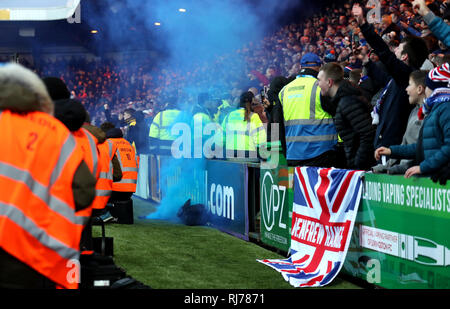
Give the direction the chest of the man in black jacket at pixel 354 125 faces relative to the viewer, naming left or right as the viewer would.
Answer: facing to the left of the viewer

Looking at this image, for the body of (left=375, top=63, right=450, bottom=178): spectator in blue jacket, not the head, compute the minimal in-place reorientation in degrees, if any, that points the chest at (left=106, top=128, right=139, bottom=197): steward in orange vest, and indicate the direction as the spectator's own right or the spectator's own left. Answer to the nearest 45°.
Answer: approximately 45° to the spectator's own right

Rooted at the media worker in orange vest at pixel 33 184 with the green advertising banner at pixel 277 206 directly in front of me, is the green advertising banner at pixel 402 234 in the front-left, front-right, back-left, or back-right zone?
front-right

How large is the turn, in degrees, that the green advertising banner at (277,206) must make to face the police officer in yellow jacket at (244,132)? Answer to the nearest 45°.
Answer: approximately 135° to its right

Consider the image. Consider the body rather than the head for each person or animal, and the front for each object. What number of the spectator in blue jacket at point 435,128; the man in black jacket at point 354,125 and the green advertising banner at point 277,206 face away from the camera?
0

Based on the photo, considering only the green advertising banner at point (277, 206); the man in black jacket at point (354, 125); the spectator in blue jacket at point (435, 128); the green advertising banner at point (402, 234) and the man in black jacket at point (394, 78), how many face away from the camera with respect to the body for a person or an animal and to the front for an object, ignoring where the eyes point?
0

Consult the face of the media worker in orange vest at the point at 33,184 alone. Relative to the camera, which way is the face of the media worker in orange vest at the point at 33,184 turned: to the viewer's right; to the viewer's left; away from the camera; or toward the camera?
away from the camera

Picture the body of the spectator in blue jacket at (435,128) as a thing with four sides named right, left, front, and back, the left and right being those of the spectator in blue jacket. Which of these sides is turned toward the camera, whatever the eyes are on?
left

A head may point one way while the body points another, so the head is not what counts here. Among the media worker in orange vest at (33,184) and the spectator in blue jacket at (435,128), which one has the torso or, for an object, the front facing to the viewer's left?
the spectator in blue jacket

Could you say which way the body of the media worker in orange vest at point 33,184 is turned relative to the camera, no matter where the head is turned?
away from the camera

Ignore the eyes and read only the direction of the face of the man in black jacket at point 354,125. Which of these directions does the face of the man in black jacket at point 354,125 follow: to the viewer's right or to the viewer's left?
to the viewer's left

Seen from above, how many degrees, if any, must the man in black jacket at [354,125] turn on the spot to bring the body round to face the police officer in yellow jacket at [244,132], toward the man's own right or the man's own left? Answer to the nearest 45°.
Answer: approximately 45° to the man's own right
